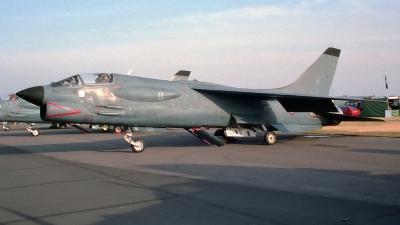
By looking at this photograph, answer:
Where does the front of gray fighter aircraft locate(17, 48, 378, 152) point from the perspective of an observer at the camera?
facing to the left of the viewer
